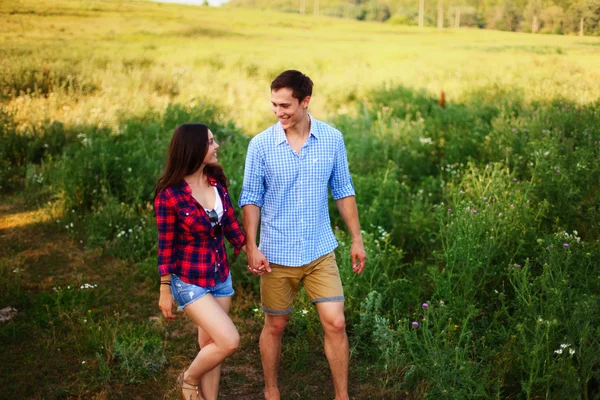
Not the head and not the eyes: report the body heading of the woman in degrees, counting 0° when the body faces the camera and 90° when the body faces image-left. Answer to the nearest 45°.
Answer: approximately 315°

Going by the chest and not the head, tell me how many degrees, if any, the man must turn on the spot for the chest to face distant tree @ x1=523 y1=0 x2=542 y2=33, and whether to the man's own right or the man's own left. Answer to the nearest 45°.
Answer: approximately 135° to the man's own left

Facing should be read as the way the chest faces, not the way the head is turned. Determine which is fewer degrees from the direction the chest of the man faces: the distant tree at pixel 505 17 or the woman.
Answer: the woman

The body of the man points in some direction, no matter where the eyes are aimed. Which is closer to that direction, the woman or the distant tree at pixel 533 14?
the woman

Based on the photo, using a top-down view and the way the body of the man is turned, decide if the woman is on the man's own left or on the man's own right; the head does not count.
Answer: on the man's own right

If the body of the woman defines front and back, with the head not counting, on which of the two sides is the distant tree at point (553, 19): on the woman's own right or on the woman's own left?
on the woman's own left

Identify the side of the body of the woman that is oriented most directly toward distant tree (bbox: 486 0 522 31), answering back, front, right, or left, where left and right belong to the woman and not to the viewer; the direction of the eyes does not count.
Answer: left

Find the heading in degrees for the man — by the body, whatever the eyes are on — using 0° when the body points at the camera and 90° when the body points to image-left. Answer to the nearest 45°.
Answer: approximately 0°

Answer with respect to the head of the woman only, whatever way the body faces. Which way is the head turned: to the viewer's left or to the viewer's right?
to the viewer's right

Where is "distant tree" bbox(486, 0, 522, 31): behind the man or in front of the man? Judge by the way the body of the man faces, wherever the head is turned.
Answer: behind

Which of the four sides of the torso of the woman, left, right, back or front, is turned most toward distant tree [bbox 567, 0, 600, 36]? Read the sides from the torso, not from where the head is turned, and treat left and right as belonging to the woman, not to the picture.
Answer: left

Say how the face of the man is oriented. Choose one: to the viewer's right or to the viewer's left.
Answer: to the viewer's left
